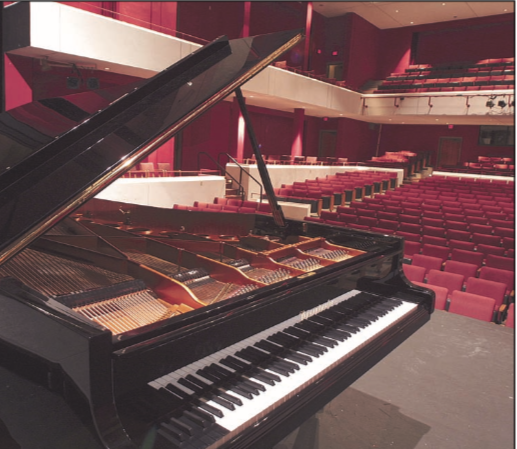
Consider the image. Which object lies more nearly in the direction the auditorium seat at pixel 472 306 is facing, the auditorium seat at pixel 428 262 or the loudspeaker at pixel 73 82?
the loudspeaker

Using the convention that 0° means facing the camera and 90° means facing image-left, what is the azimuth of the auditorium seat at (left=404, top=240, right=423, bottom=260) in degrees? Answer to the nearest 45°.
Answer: approximately 45°

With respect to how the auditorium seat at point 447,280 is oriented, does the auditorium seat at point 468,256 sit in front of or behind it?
behind

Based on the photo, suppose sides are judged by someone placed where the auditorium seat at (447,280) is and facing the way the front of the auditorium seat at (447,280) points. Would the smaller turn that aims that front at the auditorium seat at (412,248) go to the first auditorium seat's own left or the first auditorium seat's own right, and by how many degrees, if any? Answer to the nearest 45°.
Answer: approximately 135° to the first auditorium seat's own right

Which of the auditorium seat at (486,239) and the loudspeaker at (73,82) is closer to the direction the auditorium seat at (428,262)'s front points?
the loudspeaker
